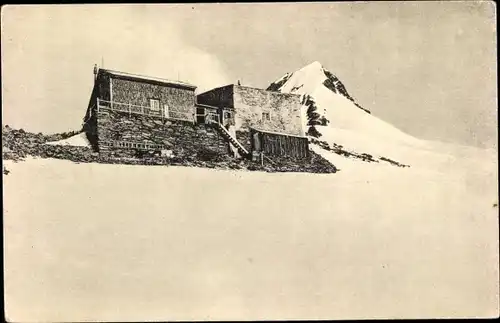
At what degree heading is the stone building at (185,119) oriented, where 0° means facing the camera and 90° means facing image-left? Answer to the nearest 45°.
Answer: approximately 0°
